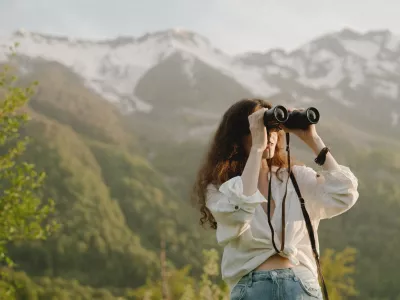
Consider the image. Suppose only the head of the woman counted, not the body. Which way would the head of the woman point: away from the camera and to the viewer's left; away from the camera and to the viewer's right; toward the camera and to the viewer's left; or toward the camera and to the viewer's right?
toward the camera and to the viewer's right

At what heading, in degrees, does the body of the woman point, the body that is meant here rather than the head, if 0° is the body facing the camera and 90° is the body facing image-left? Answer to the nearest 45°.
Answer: approximately 315°
